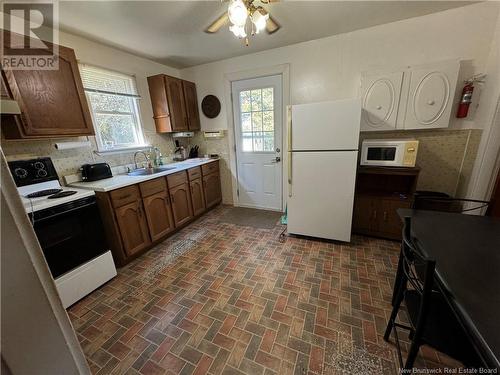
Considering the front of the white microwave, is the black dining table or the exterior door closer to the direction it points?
the black dining table

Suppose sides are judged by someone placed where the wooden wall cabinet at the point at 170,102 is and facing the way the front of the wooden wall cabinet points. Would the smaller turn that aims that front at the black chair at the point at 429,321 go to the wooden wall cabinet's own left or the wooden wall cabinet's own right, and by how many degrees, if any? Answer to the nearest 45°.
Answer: approximately 45° to the wooden wall cabinet's own right

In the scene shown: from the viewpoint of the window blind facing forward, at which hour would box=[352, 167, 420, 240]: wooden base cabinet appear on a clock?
The wooden base cabinet is roughly at 12 o'clock from the window blind.

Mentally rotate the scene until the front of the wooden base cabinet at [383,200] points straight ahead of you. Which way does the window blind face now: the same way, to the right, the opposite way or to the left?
to the left

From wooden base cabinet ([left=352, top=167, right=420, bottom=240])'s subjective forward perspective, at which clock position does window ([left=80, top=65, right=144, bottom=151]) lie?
The window is roughly at 2 o'clock from the wooden base cabinet.

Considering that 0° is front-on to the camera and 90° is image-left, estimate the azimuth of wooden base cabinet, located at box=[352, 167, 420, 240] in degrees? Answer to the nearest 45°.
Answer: approximately 0°

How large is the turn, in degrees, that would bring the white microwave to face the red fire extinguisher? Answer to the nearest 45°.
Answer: approximately 135° to its left

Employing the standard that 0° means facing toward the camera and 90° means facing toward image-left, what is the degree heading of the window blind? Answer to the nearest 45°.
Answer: approximately 315°

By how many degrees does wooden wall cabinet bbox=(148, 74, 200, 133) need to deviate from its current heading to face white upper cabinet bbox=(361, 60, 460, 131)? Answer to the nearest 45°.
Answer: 0° — it already faces it

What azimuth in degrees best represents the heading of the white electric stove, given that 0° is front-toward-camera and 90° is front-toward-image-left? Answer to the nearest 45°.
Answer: approximately 315°

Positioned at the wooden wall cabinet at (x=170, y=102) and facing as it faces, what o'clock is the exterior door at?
The exterior door is roughly at 11 o'clock from the wooden wall cabinet.

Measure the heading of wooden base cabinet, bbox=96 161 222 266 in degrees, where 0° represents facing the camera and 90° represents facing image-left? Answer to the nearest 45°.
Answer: approximately 315°
